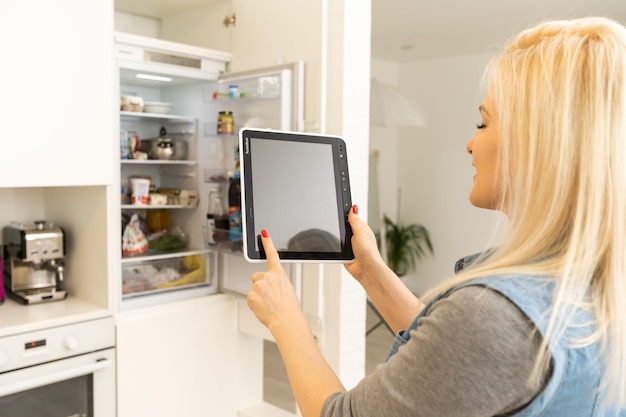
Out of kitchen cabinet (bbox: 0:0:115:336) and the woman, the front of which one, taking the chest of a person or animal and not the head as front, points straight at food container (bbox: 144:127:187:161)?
the woman

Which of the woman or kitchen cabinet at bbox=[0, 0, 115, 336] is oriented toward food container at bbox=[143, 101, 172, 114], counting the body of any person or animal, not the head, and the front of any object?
the woman

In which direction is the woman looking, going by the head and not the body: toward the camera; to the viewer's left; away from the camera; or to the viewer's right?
to the viewer's left

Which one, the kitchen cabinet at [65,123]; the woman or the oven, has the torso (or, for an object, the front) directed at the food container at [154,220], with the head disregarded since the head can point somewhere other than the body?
the woman

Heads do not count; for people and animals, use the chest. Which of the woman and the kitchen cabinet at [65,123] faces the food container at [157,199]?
the woman

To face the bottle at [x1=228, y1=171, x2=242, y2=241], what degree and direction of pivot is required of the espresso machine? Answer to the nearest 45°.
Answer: approximately 45° to its left

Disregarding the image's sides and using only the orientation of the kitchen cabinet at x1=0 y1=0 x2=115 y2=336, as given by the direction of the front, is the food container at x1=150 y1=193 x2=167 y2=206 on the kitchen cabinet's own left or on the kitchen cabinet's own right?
on the kitchen cabinet's own left

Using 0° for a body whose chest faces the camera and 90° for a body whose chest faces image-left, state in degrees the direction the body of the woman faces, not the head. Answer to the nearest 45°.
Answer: approximately 135°

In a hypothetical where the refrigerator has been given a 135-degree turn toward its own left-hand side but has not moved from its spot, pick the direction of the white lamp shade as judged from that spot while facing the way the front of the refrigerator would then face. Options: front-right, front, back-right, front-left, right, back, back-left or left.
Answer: front-right
